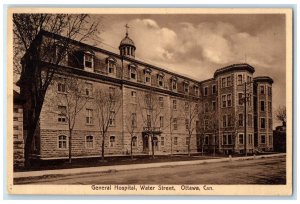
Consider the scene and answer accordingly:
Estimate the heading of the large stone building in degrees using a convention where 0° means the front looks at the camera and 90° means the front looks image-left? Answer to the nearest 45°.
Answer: approximately 315°
